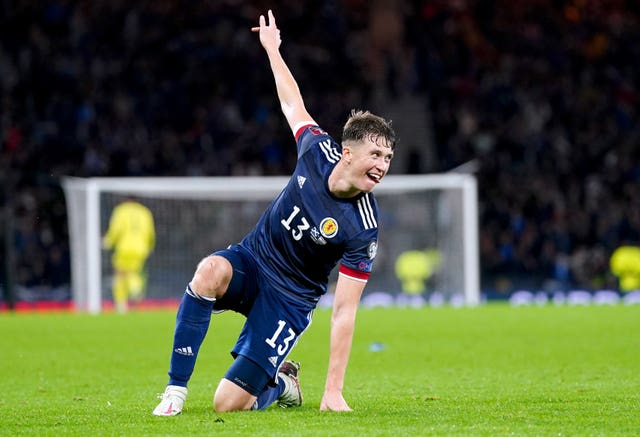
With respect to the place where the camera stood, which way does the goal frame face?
facing the viewer
